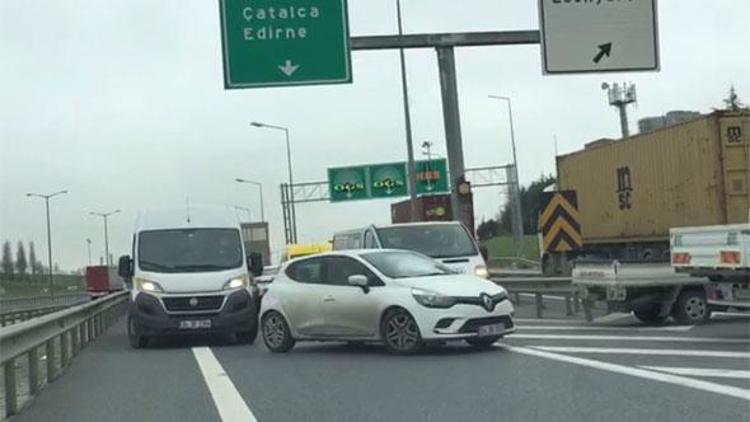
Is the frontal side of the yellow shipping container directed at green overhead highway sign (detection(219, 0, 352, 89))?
no

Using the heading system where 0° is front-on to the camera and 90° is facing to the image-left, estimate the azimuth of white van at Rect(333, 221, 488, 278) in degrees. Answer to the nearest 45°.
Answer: approximately 315°

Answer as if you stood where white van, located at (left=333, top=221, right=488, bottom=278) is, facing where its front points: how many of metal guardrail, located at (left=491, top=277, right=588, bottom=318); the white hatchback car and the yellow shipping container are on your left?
2

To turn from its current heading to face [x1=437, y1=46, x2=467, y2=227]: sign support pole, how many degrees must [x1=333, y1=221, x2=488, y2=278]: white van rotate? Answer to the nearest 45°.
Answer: approximately 135° to its left

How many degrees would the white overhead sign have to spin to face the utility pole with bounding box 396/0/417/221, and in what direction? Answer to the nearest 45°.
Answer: approximately 135° to its right

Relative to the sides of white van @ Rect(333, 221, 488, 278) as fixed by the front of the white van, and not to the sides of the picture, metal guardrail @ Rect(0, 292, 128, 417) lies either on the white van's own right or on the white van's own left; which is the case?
on the white van's own right

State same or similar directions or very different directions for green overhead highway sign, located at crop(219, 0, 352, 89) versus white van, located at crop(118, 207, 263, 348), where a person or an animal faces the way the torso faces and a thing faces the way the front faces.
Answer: same or similar directions

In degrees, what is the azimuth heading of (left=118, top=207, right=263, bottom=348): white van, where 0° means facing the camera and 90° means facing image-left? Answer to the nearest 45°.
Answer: approximately 0°

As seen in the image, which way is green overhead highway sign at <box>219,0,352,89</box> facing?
toward the camera

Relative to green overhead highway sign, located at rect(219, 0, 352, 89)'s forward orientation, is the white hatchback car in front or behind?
in front

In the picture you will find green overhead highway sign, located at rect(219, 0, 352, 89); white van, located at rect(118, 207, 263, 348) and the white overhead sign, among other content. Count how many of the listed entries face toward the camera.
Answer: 3
